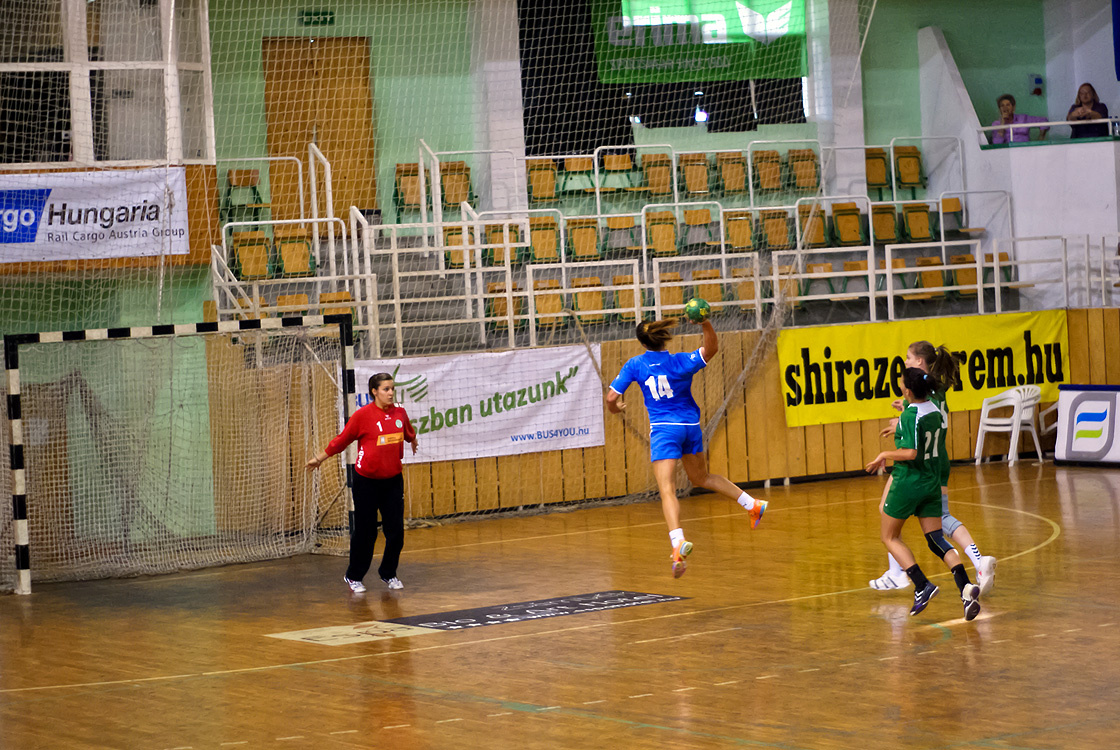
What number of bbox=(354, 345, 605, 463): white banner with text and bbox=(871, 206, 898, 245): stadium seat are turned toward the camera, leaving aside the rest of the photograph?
2

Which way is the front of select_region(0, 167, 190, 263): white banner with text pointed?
toward the camera

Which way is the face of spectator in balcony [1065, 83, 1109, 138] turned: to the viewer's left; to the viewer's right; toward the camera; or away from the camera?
toward the camera

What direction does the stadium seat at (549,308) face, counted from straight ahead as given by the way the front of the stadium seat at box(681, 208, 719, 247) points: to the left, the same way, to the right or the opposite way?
the same way

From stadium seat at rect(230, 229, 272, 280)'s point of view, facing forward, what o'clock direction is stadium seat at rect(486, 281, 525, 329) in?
stadium seat at rect(486, 281, 525, 329) is roughly at 10 o'clock from stadium seat at rect(230, 229, 272, 280).

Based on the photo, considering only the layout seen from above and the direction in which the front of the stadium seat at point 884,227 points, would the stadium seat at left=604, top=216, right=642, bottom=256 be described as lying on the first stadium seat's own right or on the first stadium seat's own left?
on the first stadium seat's own right

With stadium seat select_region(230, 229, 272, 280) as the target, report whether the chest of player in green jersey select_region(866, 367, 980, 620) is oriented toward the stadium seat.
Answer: yes

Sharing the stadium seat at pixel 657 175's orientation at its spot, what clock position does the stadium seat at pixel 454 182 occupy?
the stadium seat at pixel 454 182 is roughly at 2 o'clock from the stadium seat at pixel 657 175.

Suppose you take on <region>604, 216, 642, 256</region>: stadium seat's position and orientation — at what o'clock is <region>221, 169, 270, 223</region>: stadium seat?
<region>221, 169, 270, 223</region>: stadium seat is roughly at 4 o'clock from <region>604, 216, 642, 256</region>: stadium seat.

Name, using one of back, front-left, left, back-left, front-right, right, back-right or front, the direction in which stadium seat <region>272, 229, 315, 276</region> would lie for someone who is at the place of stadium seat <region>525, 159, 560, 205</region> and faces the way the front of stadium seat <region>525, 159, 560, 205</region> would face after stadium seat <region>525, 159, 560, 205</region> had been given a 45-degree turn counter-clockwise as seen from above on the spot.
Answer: right

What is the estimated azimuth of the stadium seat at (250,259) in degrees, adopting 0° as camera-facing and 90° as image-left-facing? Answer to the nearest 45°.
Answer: approximately 315°

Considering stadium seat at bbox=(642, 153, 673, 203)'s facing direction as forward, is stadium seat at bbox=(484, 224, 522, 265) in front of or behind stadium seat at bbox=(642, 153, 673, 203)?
in front

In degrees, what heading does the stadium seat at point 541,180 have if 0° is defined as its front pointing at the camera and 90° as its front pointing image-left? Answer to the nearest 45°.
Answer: approximately 0°

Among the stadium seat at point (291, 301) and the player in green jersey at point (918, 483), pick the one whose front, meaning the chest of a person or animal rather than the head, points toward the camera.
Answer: the stadium seat

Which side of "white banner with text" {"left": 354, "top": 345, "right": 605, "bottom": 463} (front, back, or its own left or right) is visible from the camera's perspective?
front

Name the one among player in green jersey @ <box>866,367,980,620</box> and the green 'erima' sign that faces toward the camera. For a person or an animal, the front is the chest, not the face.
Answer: the green 'erima' sign

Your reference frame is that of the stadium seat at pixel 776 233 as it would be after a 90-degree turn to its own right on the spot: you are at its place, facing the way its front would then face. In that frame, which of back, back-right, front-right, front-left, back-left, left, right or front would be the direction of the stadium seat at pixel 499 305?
front-left

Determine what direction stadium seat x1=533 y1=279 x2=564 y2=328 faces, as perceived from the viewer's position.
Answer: facing the viewer

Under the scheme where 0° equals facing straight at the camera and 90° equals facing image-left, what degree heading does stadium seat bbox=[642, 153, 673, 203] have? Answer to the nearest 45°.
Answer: approximately 0°

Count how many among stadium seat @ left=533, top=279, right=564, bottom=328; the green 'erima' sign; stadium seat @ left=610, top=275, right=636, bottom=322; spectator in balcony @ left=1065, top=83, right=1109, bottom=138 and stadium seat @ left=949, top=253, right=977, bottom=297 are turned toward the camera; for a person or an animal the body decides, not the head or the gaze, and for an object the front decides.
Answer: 5

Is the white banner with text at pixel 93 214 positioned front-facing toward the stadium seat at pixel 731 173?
no

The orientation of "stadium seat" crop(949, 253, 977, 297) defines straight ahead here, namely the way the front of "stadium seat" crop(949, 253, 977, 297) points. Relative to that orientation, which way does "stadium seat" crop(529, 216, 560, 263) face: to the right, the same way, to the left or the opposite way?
the same way

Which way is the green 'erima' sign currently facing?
toward the camera
